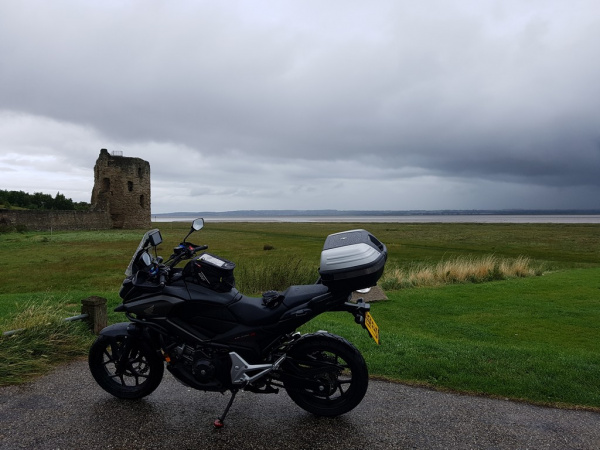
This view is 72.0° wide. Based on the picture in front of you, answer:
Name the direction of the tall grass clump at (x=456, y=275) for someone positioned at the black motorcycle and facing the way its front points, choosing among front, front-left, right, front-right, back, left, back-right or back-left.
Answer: back-right

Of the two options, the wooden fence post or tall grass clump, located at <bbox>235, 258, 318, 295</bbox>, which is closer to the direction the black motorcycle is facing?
the wooden fence post

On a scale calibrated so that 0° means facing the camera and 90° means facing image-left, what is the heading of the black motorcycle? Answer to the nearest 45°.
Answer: approximately 90°

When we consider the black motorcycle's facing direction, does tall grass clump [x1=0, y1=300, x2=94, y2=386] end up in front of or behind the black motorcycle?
in front

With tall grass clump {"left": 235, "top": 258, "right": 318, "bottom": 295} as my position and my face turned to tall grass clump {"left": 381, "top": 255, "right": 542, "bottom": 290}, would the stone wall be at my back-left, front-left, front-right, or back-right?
back-left

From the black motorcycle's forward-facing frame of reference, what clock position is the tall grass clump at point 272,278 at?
The tall grass clump is roughly at 3 o'clock from the black motorcycle.

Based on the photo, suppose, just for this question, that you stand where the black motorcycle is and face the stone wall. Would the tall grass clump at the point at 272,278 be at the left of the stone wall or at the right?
right

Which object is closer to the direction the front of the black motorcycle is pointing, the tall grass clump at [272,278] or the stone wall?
the stone wall

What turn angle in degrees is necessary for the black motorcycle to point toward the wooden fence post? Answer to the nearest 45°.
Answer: approximately 45° to its right
